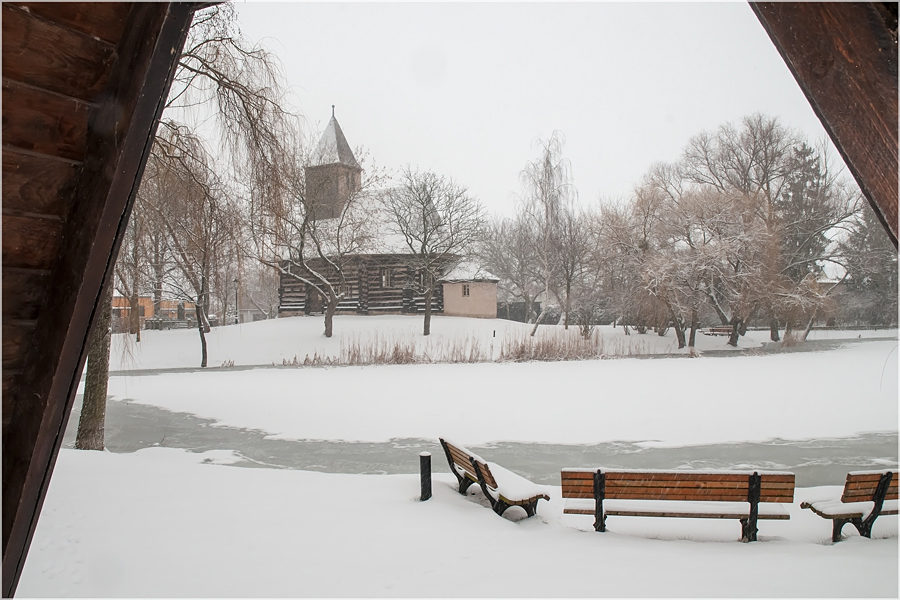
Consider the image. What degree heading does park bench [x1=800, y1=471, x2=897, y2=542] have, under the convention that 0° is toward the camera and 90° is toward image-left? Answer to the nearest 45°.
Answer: approximately 135°

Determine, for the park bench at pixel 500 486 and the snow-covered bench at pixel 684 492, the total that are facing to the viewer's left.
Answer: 0

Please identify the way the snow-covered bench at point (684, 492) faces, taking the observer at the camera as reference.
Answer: facing away from the viewer

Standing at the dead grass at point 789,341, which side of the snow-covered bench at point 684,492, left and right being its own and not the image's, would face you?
front

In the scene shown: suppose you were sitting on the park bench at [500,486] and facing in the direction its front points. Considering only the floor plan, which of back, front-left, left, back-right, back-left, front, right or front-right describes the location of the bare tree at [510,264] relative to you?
front-left

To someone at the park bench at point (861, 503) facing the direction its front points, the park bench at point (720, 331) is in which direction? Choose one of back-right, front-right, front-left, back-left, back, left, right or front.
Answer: front-right

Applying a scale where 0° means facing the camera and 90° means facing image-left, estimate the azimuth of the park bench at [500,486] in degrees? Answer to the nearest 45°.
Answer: approximately 225°

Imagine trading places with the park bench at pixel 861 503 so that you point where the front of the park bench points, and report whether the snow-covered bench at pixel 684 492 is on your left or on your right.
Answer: on your left

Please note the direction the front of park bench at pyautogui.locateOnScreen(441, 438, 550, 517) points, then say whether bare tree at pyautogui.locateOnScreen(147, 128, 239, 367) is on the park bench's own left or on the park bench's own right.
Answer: on the park bench's own left

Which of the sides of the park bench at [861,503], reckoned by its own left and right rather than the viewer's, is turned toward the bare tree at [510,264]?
front
